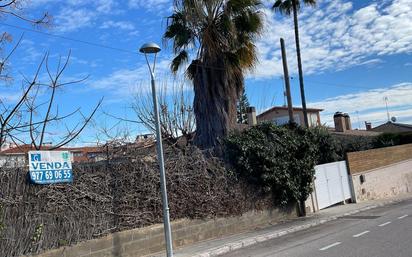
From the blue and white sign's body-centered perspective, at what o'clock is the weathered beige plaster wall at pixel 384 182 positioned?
The weathered beige plaster wall is roughly at 8 o'clock from the blue and white sign.

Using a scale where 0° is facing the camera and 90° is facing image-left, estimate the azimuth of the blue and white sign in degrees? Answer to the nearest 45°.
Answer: approximately 0°

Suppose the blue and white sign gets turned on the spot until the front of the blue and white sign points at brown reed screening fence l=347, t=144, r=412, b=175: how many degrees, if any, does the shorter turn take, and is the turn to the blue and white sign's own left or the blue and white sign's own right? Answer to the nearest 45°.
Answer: approximately 135° to the blue and white sign's own left

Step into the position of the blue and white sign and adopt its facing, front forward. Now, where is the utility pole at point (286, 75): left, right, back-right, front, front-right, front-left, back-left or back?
back-left

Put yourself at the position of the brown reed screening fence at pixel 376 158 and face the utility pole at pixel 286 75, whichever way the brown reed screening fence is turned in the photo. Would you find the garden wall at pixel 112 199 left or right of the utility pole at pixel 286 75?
left

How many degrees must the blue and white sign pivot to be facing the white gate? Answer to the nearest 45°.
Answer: approximately 135° to its left

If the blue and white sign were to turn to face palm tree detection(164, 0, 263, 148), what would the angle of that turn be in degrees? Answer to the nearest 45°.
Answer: approximately 135° to its left

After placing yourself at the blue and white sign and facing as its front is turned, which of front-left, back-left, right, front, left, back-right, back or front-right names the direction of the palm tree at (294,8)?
back-left
